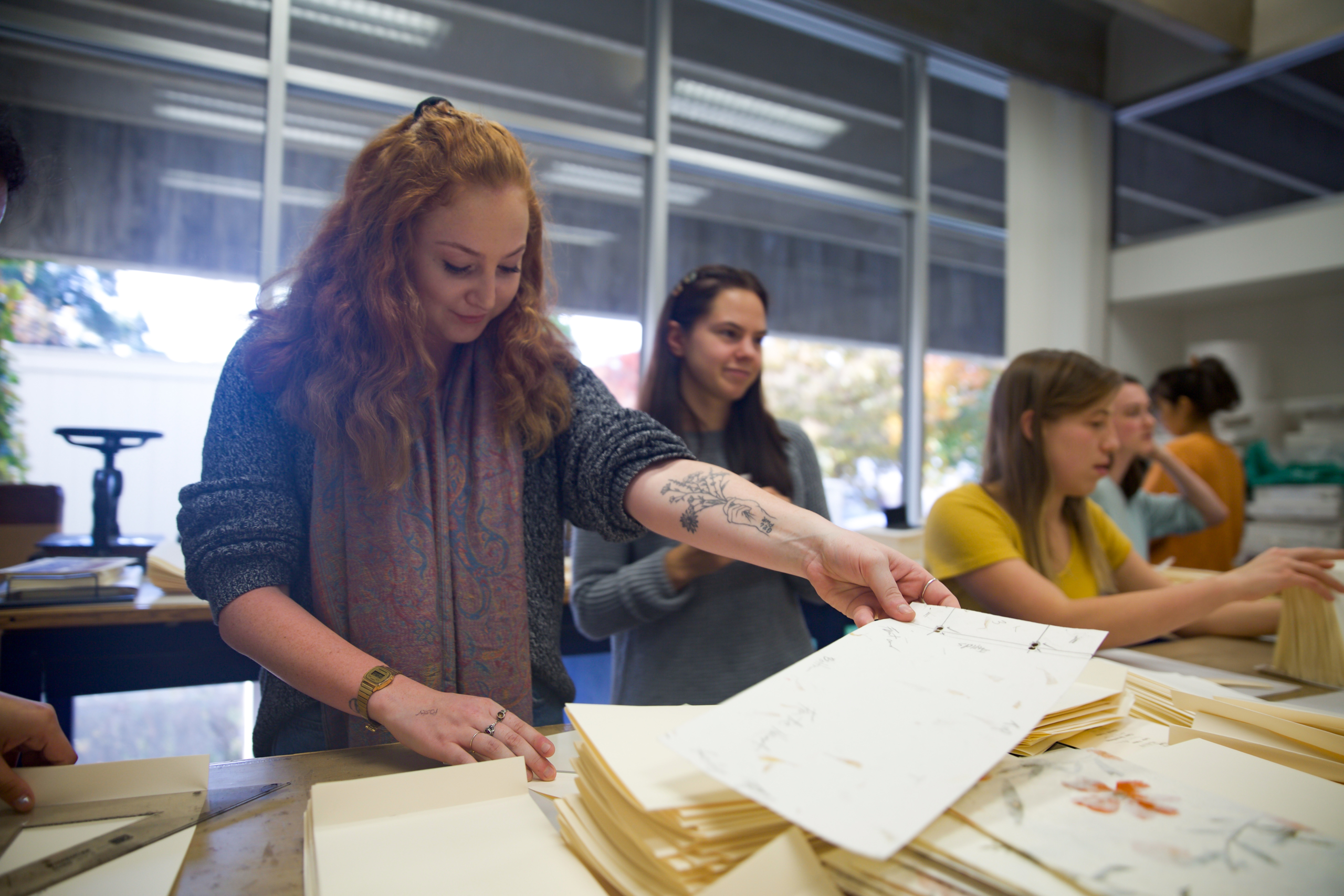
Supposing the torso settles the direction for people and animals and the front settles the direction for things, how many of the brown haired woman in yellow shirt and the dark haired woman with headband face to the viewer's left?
0

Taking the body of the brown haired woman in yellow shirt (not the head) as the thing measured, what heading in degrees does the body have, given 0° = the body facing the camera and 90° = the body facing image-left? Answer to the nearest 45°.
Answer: approximately 315°

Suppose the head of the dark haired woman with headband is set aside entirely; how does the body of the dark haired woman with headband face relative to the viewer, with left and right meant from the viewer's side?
facing the viewer and to the right of the viewer

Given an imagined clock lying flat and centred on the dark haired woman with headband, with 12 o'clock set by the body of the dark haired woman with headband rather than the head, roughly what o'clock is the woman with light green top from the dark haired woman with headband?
The woman with light green top is roughly at 9 o'clock from the dark haired woman with headband.

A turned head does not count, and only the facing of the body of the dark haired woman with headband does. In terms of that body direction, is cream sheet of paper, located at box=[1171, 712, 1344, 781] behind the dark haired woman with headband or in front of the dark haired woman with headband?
in front

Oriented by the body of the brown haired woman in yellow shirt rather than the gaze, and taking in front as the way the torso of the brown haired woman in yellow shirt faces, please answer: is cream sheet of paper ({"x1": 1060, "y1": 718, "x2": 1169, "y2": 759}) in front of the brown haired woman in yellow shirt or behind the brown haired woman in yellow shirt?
in front

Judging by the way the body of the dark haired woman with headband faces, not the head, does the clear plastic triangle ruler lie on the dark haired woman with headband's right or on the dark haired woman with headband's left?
on the dark haired woman with headband's right

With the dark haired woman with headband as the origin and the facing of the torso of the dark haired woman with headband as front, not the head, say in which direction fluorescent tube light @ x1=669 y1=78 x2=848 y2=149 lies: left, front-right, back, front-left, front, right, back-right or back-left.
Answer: back-left
